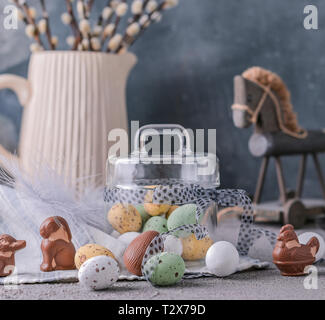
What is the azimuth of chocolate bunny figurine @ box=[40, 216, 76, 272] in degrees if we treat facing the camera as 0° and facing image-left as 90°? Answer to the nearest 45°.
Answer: approximately 90°

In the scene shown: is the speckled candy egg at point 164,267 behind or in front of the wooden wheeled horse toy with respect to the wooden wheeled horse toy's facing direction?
in front

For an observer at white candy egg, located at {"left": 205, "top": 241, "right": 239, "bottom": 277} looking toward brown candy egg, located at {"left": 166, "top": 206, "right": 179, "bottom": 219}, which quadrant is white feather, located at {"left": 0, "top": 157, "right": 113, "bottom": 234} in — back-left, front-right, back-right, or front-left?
front-left

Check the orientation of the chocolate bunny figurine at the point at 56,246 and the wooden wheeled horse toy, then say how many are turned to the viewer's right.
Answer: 0

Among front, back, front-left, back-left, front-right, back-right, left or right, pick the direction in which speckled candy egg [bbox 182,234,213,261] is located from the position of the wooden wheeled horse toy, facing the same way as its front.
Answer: front-left

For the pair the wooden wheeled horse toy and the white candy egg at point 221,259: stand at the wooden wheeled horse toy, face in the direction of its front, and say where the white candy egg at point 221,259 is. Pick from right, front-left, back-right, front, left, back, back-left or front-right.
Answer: front-left

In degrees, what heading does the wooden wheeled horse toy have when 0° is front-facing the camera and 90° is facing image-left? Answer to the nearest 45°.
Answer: approximately 45°
